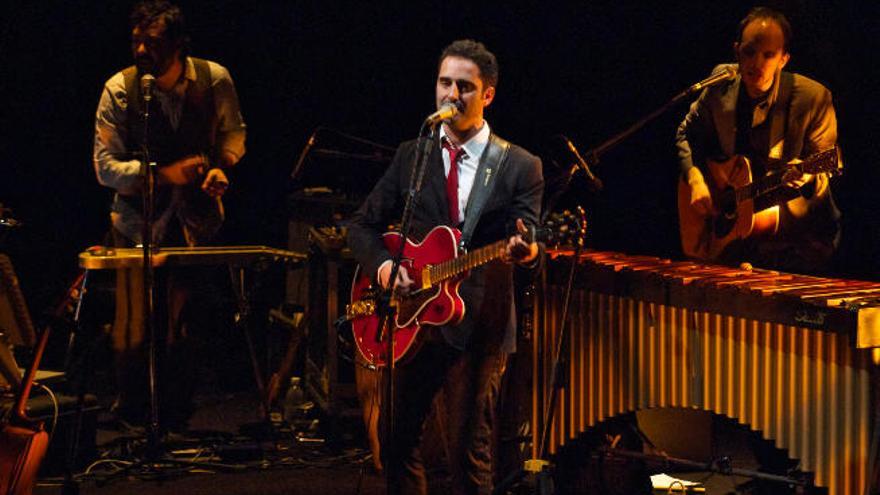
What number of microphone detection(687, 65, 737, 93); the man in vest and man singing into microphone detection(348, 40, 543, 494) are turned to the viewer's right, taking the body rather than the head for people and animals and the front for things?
1

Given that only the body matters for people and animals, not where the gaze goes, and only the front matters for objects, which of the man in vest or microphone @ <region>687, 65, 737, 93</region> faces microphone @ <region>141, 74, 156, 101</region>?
the man in vest

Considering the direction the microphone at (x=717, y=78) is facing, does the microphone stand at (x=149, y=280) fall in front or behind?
behind

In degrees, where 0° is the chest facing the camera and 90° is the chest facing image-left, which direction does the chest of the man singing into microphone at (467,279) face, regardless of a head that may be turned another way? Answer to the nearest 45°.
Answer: approximately 45°

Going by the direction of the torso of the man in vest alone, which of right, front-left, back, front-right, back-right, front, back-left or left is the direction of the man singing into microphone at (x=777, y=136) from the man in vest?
front-left

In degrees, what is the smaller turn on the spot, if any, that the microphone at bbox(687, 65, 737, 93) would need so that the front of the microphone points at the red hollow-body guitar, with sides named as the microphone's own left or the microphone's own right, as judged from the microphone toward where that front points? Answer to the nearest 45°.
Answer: approximately 135° to the microphone's own right

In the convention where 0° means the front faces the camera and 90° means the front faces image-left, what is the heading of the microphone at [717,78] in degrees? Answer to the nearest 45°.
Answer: approximately 270°

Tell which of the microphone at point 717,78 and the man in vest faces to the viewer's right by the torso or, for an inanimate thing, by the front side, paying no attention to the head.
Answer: the microphone

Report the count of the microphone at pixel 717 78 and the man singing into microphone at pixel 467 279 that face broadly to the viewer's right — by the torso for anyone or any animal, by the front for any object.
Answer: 1

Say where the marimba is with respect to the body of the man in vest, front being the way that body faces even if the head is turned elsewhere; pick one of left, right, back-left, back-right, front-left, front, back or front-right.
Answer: front-left

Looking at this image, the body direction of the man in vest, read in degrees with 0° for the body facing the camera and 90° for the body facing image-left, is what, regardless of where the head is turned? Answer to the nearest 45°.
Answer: approximately 0°

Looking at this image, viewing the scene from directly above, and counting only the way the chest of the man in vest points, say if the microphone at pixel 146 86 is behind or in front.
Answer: in front
